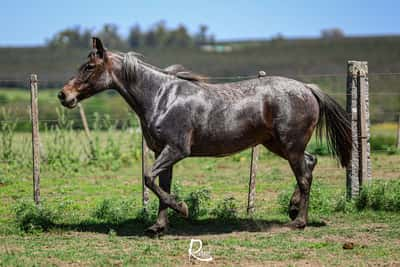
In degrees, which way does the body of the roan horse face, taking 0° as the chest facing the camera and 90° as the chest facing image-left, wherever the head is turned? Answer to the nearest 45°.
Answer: approximately 90°

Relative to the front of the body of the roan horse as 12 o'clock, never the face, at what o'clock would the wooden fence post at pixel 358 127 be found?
The wooden fence post is roughly at 5 o'clock from the roan horse.

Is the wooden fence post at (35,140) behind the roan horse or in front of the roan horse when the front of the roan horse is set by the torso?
in front

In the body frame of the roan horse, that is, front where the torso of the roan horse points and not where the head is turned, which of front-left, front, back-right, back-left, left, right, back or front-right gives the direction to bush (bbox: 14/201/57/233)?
front
